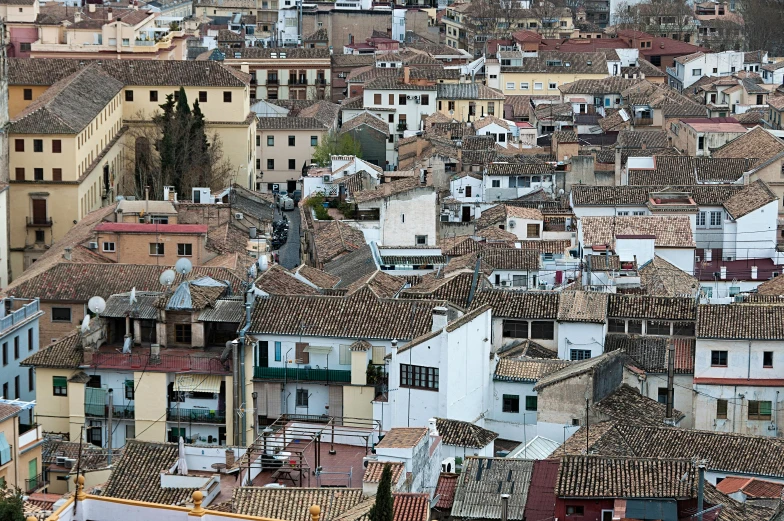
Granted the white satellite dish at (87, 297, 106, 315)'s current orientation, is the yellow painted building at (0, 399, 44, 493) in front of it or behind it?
in front

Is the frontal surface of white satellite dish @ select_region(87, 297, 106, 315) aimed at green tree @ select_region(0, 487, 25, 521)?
yes

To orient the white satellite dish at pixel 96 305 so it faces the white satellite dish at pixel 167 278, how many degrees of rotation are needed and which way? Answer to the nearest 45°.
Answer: approximately 135° to its left

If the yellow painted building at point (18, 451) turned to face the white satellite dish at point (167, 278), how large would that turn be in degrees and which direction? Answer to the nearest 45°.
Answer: approximately 135° to its left

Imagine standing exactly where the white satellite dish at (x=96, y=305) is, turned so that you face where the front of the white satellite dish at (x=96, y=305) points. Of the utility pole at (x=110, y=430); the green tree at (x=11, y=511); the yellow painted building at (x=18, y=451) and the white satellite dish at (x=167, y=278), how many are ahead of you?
3

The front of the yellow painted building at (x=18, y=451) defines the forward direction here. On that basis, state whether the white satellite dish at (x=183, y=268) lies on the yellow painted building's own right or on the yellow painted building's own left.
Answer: on the yellow painted building's own left

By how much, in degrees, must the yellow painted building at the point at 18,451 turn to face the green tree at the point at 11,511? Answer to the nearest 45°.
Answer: approximately 45° to its right

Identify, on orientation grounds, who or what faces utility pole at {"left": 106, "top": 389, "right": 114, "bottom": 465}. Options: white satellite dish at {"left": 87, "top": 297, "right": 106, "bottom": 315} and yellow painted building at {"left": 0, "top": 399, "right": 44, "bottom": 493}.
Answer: the white satellite dish

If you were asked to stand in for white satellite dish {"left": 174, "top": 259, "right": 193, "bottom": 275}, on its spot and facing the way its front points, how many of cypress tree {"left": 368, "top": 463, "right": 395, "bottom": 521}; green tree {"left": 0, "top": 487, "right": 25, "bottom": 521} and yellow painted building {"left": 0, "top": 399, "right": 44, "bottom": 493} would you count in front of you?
3

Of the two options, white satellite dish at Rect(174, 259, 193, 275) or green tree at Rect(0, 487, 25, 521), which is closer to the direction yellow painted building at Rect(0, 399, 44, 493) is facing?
the green tree

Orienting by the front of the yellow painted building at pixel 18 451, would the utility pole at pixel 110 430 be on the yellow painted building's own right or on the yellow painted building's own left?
on the yellow painted building's own left

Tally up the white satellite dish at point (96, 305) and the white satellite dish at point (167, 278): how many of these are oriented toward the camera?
2
